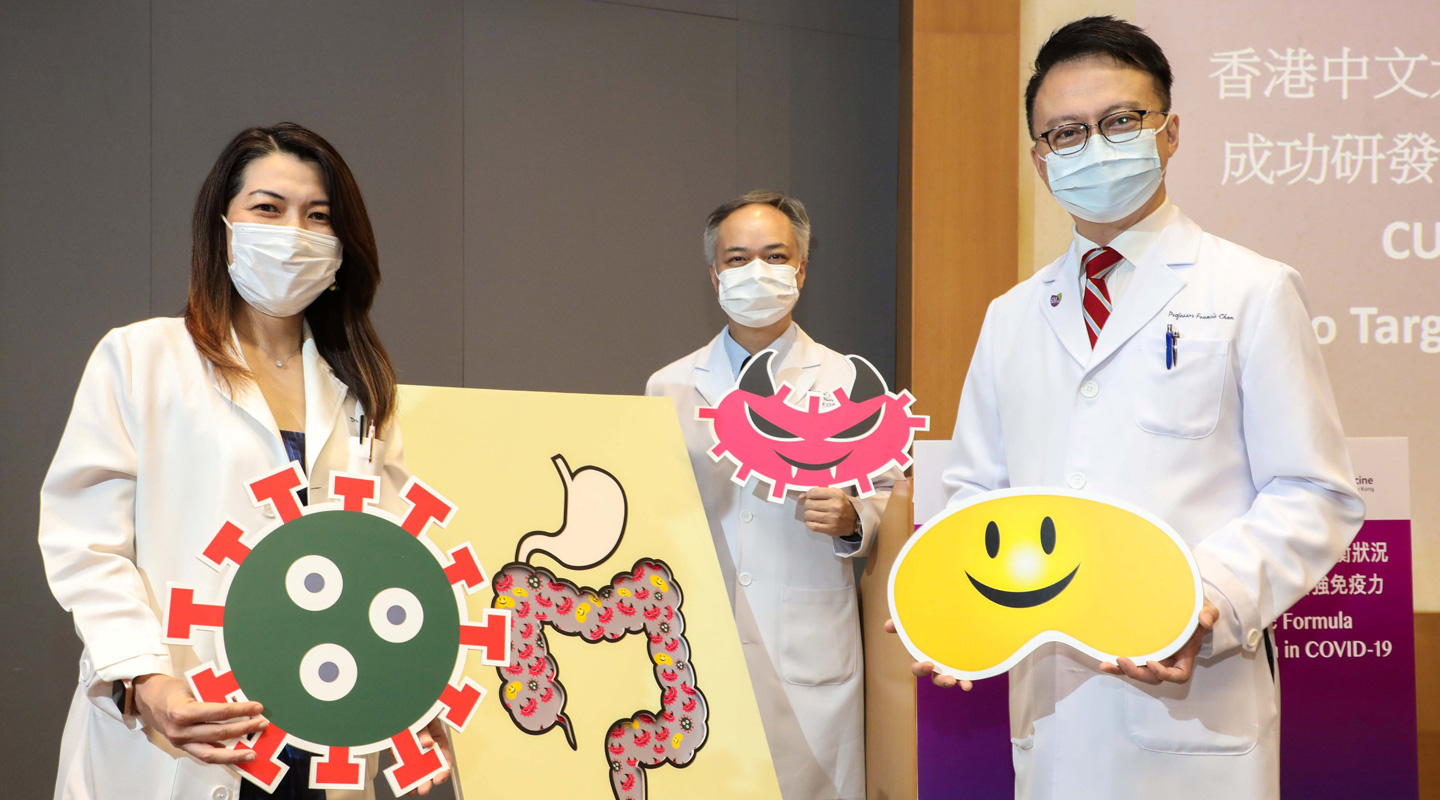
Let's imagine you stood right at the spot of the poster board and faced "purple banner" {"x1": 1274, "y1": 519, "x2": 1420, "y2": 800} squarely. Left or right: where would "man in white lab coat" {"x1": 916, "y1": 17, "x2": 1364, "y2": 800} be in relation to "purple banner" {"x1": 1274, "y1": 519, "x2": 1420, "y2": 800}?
right

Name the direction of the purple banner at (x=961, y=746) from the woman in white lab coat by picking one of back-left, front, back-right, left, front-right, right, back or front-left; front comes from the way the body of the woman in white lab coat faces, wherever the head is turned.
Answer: front-left

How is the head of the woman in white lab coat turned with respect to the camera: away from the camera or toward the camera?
toward the camera

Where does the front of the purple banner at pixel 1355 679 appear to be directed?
toward the camera

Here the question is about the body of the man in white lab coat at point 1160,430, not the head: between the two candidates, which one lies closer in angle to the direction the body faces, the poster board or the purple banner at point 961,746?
the poster board

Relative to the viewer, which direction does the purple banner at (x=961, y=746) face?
toward the camera

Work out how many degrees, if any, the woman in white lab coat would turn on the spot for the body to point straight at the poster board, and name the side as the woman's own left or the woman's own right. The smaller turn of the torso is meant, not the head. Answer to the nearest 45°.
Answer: approximately 45° to the woman's own left

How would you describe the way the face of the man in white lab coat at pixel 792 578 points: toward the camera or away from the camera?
toward the camera

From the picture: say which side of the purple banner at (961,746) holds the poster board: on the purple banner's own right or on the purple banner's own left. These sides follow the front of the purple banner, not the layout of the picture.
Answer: on the purple banner's own right

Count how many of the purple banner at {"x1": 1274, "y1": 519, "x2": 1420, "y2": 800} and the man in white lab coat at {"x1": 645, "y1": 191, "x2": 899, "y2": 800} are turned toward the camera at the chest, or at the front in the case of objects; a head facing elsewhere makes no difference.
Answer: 2

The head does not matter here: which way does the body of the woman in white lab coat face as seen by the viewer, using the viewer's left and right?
facing the viewer and to the right of the viewer

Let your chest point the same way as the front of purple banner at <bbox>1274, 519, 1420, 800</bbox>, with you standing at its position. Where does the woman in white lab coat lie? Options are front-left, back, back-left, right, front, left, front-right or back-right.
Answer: front-right

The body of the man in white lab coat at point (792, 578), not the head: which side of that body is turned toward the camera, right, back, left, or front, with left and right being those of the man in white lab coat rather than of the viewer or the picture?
front

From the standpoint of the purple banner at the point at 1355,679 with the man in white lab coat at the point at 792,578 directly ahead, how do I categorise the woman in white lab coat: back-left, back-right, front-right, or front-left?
front-left
